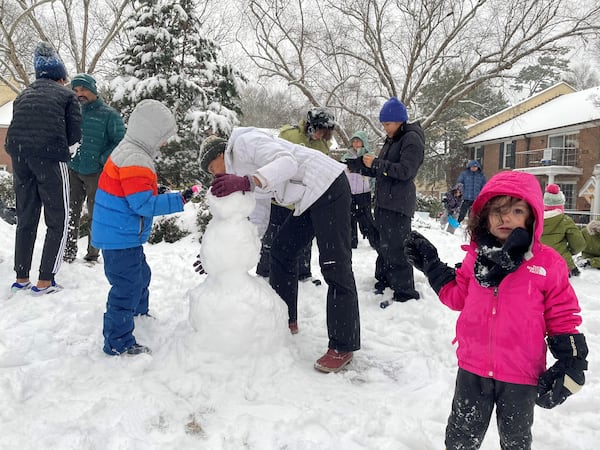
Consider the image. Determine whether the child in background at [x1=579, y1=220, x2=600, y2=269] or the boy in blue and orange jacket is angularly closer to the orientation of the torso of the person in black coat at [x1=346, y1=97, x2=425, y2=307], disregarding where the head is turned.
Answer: the boy in blue and orange jacket

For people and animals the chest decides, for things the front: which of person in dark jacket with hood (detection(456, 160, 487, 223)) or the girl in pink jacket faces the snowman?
the person in dark jacket with hood

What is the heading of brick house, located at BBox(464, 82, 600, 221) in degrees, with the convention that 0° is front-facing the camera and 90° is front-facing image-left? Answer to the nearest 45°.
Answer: approximately 45°

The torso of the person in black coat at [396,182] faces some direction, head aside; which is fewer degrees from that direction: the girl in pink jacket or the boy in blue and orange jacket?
the boy in blue and orange jacket

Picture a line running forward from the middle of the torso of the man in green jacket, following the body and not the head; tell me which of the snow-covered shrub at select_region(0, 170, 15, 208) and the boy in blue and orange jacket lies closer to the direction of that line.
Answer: the boy in blue and orange jacket

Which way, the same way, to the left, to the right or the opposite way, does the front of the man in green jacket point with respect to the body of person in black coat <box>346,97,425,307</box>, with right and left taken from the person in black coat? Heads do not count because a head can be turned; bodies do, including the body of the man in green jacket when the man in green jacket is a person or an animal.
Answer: to the left

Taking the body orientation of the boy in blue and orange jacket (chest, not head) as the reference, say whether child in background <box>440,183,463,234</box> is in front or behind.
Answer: in front

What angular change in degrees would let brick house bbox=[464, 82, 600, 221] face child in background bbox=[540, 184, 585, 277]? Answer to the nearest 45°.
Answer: approximately 45° to its left

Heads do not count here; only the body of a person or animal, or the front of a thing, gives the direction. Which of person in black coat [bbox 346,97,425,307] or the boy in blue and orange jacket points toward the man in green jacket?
the person in black coat

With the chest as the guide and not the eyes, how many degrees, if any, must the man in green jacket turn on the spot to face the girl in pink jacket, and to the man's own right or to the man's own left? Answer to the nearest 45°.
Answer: approximately 45° to the man's own left

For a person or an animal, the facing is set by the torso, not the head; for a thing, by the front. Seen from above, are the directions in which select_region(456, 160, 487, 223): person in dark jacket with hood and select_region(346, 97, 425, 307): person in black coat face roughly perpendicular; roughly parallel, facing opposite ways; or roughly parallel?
roughly perpendicular

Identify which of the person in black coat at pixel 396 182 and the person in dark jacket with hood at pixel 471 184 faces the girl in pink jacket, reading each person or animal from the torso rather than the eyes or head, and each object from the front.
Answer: the person in dark jacket with hood

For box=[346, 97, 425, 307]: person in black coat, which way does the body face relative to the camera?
to the viewer's left

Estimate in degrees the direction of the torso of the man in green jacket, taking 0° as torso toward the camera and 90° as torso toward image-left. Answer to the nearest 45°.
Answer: approximately 45°
